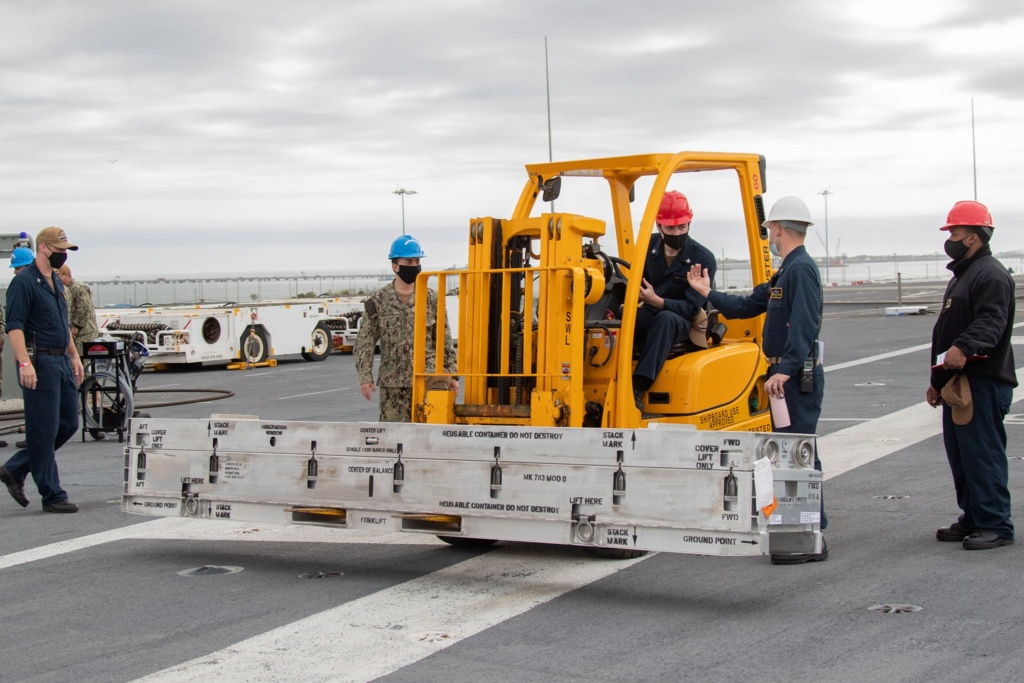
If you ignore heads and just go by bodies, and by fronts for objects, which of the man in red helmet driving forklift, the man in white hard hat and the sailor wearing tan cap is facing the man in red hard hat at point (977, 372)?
the sailor wearing tan cap

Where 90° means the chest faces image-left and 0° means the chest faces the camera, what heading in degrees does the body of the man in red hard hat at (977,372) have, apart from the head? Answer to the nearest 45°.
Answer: approximately 90°

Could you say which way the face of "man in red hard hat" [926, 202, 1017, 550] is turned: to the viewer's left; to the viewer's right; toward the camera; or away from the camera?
to the viewer's left

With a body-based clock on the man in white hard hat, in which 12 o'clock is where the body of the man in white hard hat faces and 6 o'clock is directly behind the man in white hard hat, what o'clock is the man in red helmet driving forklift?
The man in red helmet driving forklift is roughly at 1 o'clock from the man in white hard hat.

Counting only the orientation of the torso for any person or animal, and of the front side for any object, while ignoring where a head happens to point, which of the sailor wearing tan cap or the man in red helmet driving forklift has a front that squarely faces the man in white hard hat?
the sailor wearing tan cap

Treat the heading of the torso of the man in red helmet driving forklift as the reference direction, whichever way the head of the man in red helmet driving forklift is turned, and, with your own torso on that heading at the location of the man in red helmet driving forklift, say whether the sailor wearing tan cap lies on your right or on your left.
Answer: on your right

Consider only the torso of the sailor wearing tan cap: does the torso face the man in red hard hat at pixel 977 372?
yes

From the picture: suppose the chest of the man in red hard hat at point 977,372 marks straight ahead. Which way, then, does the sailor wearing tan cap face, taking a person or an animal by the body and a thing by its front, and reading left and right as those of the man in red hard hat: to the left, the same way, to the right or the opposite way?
the opposite way

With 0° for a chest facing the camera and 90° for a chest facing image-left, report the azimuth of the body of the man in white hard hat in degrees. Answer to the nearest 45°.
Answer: approximately 90°
